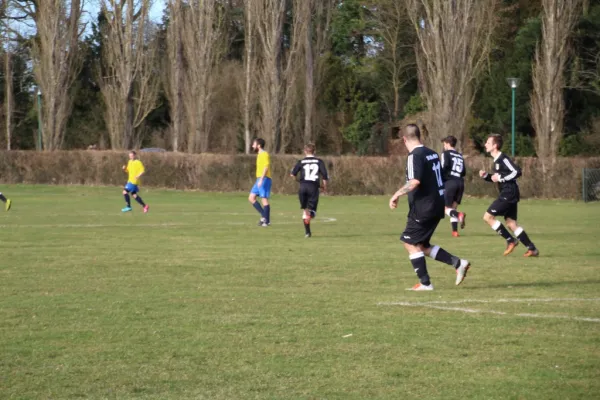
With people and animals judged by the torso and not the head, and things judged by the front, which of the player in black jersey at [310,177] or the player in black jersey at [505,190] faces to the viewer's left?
the player in black jersey at [505,190]

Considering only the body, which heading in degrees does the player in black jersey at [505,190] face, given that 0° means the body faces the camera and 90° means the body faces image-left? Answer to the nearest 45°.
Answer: approximately 90°

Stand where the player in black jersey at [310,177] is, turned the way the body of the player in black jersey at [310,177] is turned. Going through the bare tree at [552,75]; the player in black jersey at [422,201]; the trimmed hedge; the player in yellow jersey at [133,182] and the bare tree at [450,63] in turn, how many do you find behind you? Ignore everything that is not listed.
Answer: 1

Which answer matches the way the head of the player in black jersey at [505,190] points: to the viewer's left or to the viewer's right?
to the viewer's left

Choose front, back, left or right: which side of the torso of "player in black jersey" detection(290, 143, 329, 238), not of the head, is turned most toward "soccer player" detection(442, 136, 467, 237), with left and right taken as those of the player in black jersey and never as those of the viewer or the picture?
right

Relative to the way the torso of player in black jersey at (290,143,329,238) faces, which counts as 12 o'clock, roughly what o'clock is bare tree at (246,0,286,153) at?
The bare tree is roughly at 12 o'clock from the player in black jersey.

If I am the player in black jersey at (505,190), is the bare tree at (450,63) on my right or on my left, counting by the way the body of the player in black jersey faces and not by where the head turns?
on my right

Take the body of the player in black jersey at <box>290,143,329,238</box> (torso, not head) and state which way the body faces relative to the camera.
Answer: away from the camera

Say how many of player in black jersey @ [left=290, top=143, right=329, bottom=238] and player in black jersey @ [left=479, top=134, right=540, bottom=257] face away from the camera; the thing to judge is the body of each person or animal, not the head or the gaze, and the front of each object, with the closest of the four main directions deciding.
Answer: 1

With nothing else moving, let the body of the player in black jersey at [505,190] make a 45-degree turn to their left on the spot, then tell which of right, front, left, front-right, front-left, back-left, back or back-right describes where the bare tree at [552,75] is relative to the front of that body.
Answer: back-right

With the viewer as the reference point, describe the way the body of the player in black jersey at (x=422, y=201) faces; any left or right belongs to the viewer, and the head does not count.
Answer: facing away from the viewer and to the left of the viewer

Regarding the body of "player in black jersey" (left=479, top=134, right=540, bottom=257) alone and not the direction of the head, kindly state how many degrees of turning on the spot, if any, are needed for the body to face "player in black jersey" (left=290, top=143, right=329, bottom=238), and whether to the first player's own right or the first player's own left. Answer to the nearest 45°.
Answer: approximately 45° to the first player's own right

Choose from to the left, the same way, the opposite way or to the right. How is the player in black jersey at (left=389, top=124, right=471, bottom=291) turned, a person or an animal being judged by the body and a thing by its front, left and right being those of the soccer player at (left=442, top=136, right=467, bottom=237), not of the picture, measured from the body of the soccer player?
the same way

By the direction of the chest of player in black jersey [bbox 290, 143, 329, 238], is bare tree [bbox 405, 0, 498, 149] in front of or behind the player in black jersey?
in front

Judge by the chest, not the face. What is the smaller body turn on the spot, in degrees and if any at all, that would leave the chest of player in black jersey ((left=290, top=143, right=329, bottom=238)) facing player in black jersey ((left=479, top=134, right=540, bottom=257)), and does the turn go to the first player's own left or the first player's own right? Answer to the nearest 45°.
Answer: approximately 135° to the first player's own right

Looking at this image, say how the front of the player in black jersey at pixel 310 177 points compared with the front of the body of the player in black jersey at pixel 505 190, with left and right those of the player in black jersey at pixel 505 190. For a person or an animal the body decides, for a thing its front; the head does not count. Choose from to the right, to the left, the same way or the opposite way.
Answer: to the right
